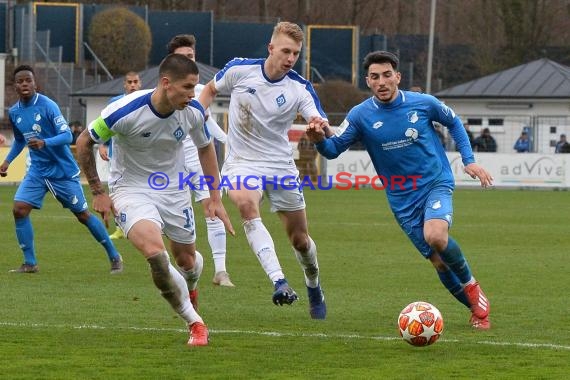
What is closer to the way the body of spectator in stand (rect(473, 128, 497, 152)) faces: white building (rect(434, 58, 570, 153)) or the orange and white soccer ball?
the orange and white soccer ball

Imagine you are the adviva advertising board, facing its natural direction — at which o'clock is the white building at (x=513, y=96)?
The white building is roughly at 6 o'clock from the adviva advertising board.

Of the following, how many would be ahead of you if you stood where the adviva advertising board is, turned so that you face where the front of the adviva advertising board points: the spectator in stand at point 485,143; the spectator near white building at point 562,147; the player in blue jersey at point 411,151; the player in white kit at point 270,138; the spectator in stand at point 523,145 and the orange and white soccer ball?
3

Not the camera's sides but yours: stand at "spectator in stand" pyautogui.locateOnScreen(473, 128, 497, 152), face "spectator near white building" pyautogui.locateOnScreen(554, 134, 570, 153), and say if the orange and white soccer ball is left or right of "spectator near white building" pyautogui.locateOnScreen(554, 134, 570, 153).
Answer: right

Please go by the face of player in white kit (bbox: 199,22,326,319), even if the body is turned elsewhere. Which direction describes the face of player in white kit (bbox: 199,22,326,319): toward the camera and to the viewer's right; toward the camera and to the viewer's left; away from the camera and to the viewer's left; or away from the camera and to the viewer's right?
toward the camera and to the viewer's right

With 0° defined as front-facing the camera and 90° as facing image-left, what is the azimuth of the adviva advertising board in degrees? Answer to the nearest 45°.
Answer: approximately 0°

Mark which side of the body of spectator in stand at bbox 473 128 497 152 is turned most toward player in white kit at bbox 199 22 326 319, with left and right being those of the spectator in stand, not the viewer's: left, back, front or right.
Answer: front

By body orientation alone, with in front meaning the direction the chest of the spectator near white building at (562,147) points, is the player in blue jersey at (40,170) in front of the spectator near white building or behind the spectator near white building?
in front

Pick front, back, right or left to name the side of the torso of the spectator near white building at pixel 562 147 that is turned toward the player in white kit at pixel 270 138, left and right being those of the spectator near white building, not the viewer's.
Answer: front

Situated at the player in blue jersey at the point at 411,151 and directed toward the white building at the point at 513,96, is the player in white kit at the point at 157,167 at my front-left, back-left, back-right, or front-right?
back-left

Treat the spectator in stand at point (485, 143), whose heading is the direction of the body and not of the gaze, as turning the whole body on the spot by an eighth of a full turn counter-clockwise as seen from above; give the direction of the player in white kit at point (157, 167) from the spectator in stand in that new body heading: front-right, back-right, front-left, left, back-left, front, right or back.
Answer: front-right

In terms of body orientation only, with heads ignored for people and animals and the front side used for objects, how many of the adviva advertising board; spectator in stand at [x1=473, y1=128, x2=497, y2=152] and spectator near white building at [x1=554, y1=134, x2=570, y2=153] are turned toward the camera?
3
